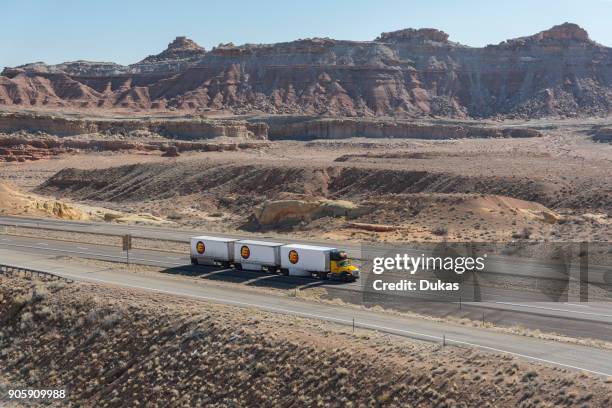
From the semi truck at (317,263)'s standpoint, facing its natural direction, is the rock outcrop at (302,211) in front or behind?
behind

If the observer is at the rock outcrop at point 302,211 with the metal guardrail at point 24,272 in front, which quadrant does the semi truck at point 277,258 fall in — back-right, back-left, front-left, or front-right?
front-left

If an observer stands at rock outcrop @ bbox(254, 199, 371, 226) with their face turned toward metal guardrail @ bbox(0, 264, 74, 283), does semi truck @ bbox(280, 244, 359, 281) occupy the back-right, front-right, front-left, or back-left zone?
front-left

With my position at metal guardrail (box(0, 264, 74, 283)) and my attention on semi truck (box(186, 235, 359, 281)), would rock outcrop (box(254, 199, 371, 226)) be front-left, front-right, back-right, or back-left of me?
front-left

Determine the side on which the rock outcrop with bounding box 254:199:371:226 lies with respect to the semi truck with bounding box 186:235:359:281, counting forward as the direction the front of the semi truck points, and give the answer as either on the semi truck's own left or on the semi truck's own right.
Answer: on the semi truck's own left

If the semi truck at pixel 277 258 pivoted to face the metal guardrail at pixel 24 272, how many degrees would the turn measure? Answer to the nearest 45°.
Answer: approximately 135° to its right

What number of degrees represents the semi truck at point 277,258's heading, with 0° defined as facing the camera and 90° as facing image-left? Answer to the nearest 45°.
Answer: approximately 315°

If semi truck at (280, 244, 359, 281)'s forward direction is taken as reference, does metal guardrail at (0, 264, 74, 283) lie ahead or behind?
behind
